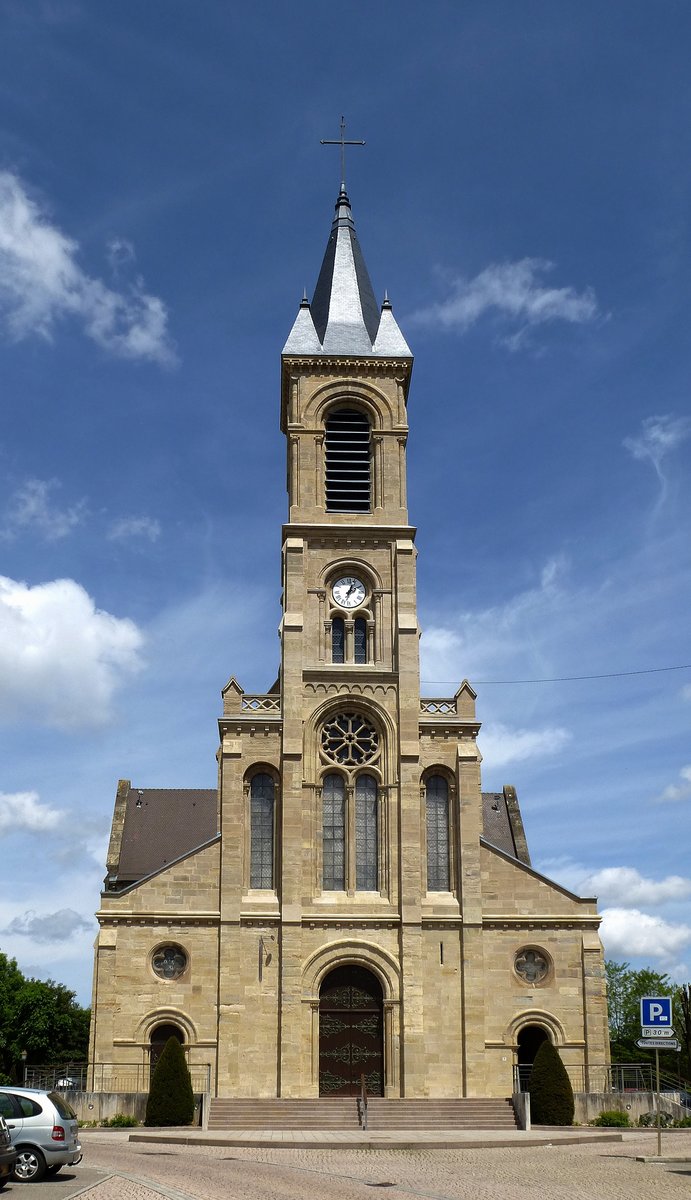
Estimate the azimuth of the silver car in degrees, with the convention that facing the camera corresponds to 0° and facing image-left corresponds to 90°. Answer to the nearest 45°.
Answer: approximately 135°

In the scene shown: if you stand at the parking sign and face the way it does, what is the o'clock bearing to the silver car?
The silver car is roughly at 2 o'clock from the parking sign.

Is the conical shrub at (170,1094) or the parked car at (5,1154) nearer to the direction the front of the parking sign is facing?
the parked car

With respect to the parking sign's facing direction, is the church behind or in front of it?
behind

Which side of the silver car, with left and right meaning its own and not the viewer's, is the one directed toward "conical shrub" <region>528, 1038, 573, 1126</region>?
right

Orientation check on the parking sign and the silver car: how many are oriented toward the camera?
1

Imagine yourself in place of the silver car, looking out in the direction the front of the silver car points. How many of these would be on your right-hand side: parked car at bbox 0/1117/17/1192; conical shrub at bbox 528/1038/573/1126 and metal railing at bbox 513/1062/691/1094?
2

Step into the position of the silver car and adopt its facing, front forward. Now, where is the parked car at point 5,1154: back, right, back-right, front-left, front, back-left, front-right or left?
back-left

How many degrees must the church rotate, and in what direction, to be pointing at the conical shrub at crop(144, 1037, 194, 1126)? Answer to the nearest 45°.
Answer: approximately 45° to its right

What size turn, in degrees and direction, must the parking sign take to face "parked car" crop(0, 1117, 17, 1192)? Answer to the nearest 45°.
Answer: approximately 45° to its right

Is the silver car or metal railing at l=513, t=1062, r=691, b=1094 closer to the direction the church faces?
the silver car
